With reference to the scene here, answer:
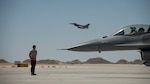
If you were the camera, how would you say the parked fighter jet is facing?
facing to the left of the viewer
